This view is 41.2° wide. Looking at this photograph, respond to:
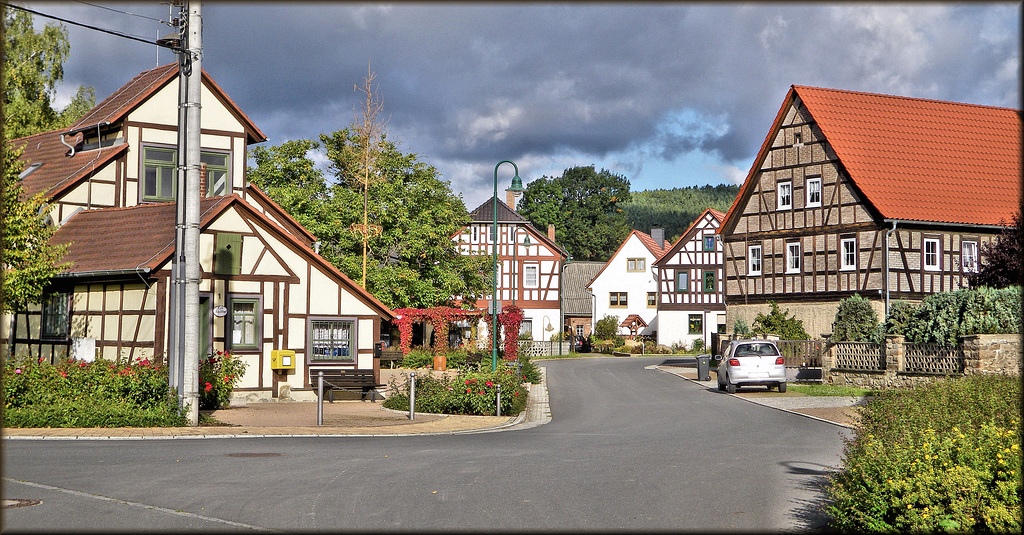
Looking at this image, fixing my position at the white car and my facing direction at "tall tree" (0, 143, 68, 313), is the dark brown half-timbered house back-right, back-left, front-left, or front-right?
back-right

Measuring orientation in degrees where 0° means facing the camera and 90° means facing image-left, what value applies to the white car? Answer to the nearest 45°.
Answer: approximately 180°

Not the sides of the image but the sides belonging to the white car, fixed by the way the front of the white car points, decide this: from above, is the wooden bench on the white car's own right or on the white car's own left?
on the white car's own left

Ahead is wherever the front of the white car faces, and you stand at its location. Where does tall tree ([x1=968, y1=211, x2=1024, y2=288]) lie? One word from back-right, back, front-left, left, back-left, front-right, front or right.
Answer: front-right

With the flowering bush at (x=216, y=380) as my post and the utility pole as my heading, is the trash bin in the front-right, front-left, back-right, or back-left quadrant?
back-left

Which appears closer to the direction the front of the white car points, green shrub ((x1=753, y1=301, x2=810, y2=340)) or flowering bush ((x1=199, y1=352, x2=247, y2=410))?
the green shrub

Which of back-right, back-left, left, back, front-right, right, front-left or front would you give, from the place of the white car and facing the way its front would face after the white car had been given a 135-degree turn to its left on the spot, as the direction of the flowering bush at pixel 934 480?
front-left

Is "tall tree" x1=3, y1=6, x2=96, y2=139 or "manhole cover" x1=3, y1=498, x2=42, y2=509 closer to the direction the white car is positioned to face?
the tall tree

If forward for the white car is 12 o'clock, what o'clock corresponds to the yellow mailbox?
The yellow mailbox is roughly at 8 o'clock from the white car.
